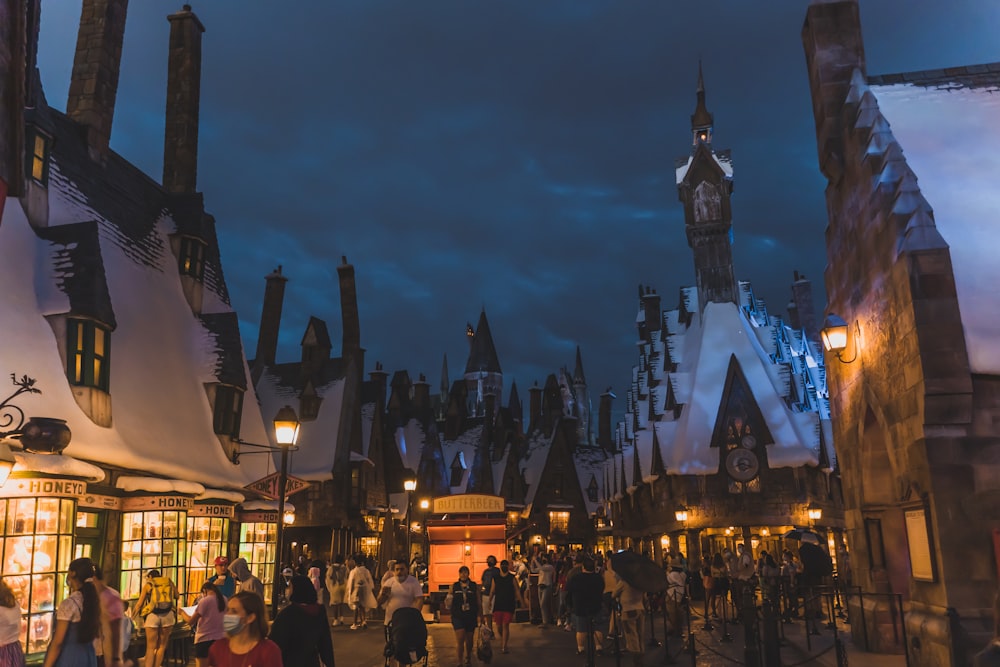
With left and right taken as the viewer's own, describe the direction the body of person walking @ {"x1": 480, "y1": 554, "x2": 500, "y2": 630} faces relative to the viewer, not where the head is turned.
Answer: facing the viewer

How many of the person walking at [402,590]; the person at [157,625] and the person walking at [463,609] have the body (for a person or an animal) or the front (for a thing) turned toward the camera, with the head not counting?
2

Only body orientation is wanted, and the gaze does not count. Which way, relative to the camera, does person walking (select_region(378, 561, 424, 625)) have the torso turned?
toward the camera

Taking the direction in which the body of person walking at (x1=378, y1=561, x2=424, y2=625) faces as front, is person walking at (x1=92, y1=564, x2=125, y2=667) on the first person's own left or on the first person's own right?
on the first person's own right

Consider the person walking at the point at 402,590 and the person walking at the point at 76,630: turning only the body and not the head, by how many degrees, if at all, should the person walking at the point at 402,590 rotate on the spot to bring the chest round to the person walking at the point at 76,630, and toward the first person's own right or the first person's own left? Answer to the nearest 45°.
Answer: approximately 45° to the first person's own right

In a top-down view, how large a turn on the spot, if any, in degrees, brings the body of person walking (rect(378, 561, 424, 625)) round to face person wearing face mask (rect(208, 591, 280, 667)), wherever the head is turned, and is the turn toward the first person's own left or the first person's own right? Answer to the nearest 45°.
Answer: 0° — they already face them

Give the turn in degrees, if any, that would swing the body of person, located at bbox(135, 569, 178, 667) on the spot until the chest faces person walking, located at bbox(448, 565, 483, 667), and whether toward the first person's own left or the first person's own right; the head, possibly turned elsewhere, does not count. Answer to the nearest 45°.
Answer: approximately 90° to the first person's own right

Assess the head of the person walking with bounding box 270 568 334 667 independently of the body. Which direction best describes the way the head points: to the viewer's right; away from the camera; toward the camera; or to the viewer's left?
away from the camera

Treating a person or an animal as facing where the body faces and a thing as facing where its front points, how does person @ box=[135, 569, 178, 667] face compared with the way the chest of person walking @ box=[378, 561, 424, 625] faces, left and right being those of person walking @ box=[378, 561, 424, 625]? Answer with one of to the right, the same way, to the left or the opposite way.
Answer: the opposite way

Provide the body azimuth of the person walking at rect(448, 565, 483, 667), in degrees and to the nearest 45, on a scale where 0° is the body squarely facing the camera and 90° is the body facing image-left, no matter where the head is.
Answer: approximately 0°

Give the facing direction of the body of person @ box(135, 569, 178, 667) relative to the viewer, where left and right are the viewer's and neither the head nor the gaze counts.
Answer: facing away from the viewer

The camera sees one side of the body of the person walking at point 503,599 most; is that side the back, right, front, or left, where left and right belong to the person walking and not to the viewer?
front

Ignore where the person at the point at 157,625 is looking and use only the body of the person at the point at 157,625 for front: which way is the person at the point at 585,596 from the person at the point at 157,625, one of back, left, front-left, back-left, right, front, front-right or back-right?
right
